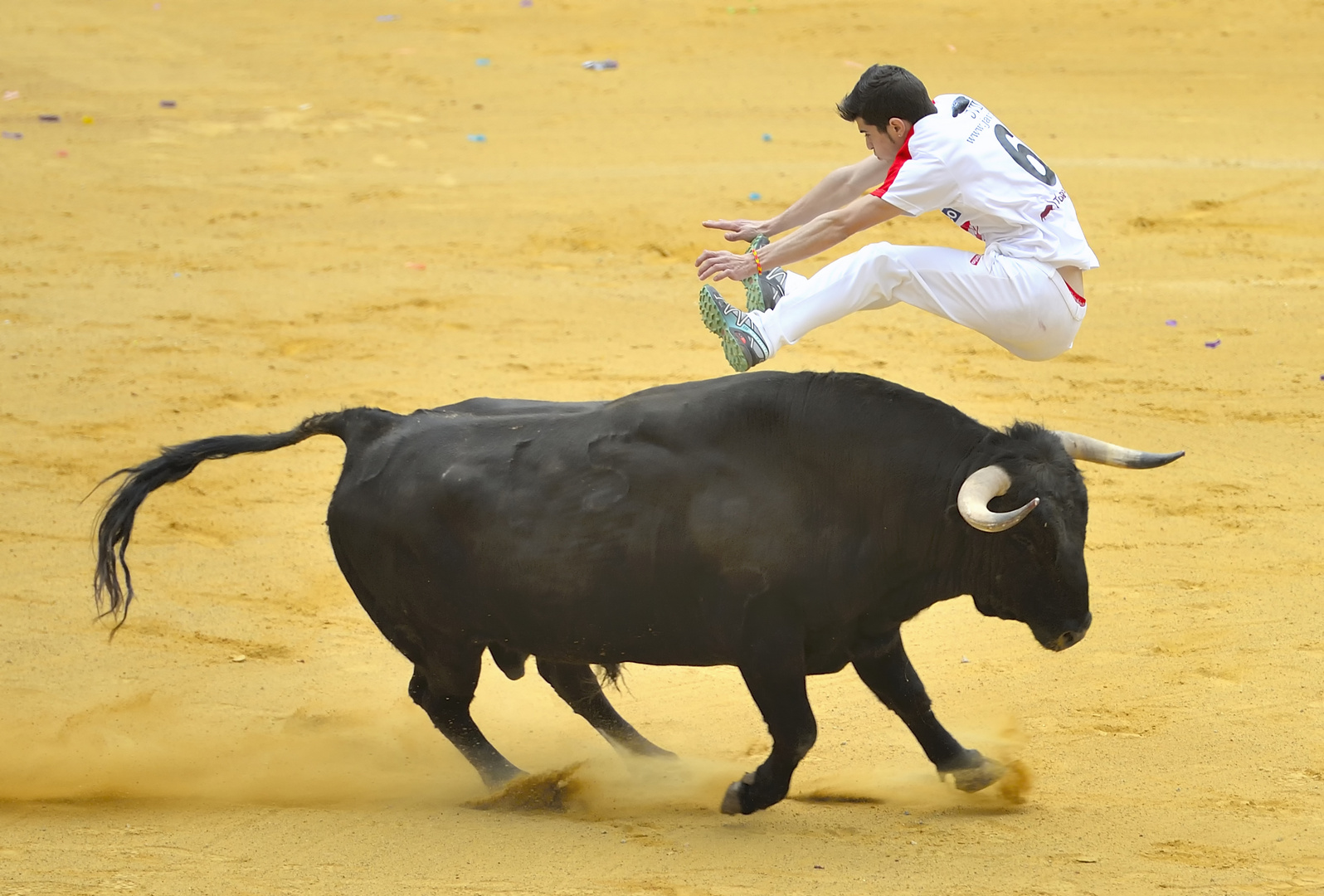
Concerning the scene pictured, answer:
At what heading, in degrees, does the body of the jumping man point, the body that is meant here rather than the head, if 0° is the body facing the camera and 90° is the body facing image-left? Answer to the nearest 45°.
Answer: approximately 90°

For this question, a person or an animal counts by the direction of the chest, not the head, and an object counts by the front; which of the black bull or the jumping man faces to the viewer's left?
the jumping man

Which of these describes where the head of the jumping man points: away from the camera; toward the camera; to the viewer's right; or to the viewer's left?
to the viewer's left

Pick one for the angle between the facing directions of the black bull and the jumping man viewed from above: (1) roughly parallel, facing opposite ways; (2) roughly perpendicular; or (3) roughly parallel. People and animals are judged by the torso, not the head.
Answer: roughly parallel, facing opposite ways

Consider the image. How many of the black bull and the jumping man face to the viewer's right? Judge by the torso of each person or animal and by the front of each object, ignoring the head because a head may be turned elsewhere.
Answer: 1

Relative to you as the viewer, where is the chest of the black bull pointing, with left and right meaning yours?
facing to the right of the viewer
